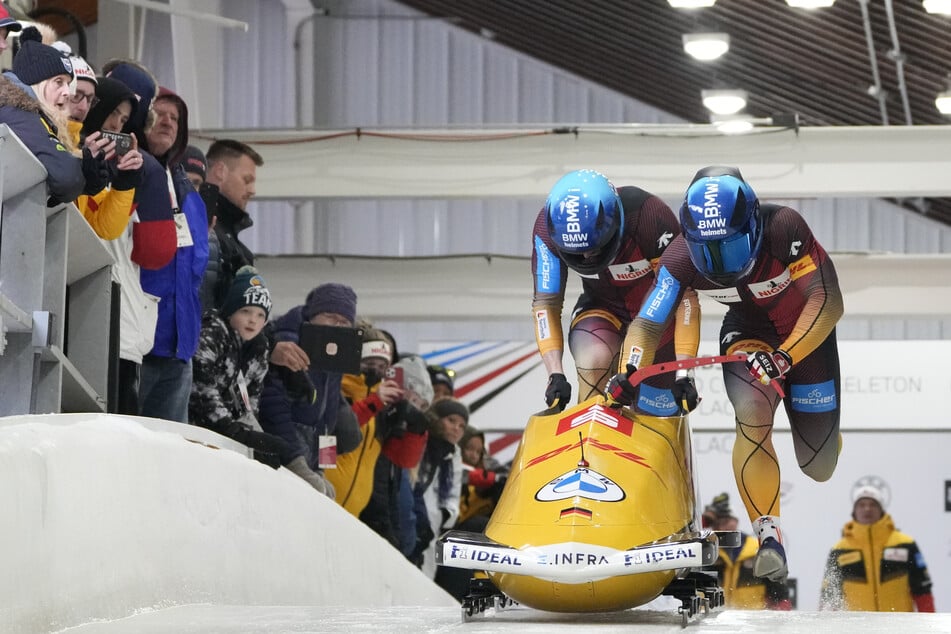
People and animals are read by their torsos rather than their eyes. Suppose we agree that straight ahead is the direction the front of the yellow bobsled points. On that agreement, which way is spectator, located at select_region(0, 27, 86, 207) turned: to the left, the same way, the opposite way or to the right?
to the left

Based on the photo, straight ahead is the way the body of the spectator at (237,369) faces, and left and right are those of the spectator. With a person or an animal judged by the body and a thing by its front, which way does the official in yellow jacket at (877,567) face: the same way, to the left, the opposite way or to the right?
to the right

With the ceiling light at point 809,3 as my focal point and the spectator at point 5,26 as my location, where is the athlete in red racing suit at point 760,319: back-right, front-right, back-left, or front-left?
front-right

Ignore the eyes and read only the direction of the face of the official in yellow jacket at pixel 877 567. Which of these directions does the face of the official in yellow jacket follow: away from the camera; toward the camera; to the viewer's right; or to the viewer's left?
toward the camera

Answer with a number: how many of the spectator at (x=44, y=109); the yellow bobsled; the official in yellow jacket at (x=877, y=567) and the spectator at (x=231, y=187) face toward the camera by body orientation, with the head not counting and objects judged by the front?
2

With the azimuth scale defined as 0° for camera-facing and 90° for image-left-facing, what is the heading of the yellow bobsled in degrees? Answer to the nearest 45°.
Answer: approximately 0°

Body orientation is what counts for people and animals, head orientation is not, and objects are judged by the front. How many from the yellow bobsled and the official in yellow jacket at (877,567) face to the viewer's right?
0

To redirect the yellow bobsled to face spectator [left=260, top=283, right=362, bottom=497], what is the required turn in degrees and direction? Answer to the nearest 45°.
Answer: approximately 135° to its right

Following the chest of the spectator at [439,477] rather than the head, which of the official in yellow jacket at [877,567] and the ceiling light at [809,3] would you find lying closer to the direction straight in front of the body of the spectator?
the official in yellow jacket

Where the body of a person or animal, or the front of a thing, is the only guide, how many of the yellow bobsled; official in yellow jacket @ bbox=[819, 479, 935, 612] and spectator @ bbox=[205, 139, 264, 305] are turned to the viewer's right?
1

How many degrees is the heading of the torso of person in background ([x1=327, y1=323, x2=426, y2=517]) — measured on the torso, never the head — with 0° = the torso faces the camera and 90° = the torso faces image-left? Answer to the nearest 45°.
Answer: approximately 315°

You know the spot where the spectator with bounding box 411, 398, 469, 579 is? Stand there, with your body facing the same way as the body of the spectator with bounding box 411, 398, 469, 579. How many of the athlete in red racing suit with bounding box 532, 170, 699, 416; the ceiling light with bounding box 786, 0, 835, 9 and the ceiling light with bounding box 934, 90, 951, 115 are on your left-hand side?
2

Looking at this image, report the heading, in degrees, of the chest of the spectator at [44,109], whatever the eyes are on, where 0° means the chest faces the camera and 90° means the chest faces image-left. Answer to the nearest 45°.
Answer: approximately 270°

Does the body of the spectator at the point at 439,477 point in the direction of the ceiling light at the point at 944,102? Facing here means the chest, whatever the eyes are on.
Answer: no

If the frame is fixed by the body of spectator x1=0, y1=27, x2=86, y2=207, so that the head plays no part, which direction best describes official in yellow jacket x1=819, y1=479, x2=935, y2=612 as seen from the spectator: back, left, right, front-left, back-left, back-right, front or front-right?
front-left

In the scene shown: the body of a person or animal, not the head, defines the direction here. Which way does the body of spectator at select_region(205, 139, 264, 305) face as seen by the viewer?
to the viewer's right

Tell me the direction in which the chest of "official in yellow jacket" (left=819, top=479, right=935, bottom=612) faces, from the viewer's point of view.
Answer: toward the camera

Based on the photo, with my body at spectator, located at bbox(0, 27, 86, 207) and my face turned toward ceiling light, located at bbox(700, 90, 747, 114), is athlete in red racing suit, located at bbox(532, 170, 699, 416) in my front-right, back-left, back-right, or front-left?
front-right
